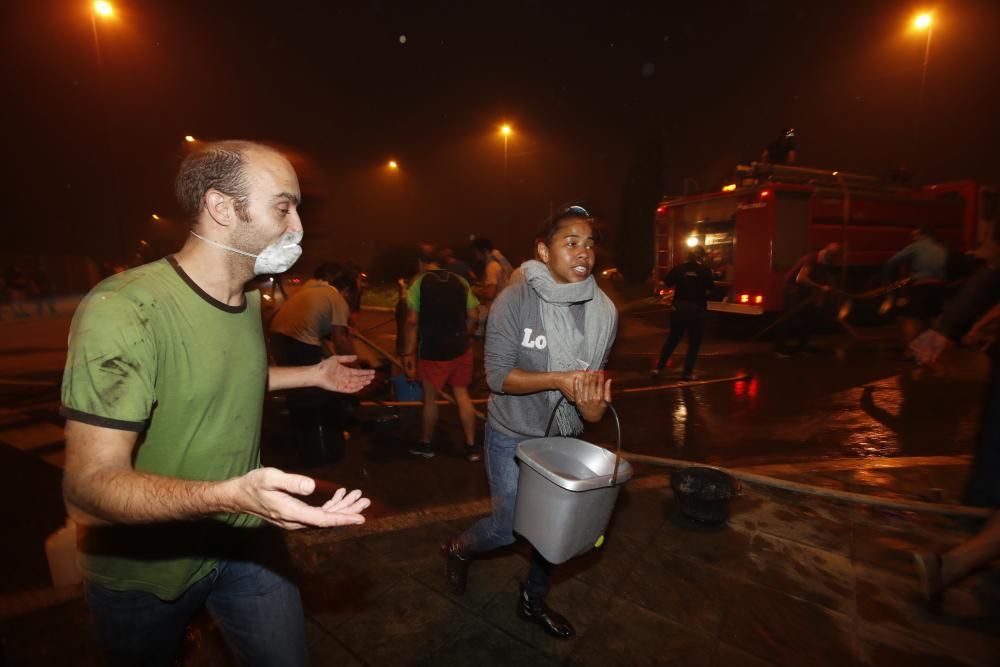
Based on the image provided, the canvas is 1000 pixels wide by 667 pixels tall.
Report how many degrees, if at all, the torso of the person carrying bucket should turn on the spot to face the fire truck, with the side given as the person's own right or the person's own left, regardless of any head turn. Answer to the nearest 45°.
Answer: approximately 90° to the person's own left

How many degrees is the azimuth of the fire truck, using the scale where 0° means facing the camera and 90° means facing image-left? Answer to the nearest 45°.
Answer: approximately 225°

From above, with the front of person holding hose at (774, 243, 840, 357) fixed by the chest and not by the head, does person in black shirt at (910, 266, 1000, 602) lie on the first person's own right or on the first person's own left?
on the first person's own right

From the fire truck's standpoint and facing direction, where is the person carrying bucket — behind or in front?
behind

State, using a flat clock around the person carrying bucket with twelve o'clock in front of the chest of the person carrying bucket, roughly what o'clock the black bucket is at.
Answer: The black bucket is roughly at 9 o'clock from the person carrying bucket.

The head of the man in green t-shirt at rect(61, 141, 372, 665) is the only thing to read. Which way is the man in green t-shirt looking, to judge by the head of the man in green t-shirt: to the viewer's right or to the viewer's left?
to the viewer's right

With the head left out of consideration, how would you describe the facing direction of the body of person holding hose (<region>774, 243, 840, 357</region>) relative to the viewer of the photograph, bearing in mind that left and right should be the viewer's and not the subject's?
facing to the right of the viewer

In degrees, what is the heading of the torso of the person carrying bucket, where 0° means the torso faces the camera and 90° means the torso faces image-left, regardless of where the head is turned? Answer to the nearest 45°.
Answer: approximately 315°

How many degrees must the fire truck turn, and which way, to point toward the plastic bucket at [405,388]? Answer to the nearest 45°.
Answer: approximately 135° to its right

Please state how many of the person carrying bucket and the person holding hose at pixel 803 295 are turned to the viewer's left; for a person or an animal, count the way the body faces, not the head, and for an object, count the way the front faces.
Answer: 0

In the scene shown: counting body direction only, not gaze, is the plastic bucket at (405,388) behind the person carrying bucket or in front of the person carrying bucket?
behind

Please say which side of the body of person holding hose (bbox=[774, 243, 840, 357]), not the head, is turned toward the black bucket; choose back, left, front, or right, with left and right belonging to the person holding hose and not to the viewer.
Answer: right

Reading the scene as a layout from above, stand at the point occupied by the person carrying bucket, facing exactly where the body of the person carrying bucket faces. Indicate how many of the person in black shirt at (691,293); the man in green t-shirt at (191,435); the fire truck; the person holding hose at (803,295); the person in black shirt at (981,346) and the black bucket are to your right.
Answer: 1
